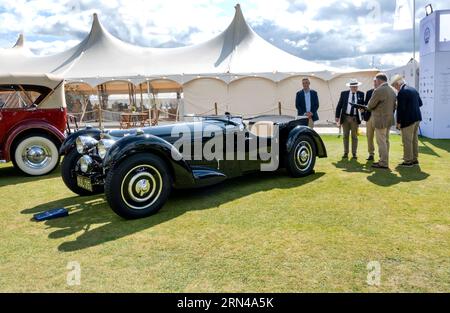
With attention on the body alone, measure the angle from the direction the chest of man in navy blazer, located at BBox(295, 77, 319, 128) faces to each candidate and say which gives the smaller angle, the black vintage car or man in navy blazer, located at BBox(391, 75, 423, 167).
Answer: the black vintage car

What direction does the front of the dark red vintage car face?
to the viewer's left

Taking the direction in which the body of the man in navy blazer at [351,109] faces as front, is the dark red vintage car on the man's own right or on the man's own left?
on the man's own right

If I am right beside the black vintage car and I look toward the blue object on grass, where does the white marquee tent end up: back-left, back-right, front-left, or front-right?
back-right

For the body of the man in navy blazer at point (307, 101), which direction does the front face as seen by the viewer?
toward the camera

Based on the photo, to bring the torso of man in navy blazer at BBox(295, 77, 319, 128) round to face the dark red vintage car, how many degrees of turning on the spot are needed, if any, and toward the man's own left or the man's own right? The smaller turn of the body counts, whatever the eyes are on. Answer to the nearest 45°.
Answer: approximately 90° to the man's own right

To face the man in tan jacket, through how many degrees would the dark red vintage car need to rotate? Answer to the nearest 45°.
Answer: approximately 135° to its left

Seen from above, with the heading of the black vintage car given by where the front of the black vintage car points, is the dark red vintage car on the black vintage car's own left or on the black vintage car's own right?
on the black vintage car's own right

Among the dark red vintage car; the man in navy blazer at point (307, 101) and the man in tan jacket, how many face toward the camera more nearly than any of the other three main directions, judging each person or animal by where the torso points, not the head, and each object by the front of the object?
1
